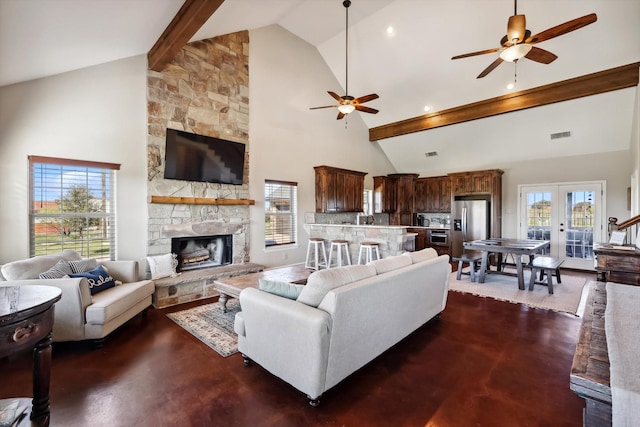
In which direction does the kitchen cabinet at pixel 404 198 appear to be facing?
toward the camera

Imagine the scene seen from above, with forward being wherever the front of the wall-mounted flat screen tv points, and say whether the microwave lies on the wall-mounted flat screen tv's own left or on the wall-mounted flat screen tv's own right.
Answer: on the wall-mounted flat screen tv's own left

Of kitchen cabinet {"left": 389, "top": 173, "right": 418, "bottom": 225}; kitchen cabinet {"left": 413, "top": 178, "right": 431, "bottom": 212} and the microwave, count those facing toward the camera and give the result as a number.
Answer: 3

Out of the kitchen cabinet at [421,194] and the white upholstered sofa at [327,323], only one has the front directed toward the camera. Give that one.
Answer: the kitchen cabinet

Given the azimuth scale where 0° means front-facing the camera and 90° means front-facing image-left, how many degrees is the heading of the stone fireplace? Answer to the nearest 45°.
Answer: approximately 315°

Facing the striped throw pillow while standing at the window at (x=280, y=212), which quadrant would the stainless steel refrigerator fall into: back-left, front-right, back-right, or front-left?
back-left

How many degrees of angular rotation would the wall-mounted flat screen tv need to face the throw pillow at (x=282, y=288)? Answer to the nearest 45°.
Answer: approximately 45° to its right

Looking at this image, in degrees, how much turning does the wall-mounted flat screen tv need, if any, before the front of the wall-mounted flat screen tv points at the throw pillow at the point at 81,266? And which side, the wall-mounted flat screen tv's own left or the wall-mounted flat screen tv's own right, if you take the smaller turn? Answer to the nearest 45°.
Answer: approximately 90° to the wall-mounted flat screen tv's own right

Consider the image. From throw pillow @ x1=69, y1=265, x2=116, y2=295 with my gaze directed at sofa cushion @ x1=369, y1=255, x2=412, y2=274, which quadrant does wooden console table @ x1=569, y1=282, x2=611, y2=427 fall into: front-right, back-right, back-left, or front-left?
front-right

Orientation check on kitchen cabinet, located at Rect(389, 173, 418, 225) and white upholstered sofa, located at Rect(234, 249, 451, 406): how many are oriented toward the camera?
1

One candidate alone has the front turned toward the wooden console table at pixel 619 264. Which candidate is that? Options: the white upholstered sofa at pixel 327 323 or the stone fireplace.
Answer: the stone fireplace

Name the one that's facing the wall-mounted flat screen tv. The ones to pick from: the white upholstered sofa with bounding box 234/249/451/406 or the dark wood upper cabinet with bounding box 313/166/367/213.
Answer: the white upholstered sofa

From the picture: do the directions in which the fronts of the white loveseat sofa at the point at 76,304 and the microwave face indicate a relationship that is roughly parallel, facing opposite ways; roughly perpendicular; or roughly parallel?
roughly perpendicular

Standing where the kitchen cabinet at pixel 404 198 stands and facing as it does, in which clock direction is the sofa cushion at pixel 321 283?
The sofa cushion is roughly at 12 o'clock from the kitchen cabinet.

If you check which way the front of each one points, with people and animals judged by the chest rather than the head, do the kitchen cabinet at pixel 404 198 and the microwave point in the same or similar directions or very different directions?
same or similar directions

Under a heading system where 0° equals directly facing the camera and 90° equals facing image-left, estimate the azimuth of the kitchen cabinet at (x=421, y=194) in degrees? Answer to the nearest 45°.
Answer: approximately 0°

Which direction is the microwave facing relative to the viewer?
toward the camera

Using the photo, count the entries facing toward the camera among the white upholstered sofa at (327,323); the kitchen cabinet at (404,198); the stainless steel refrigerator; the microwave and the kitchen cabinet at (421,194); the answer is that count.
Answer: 4

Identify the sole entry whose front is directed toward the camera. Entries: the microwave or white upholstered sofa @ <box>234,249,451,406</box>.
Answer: the microwave

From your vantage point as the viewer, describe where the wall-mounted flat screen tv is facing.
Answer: facing the viewer and to the right of the viewer
